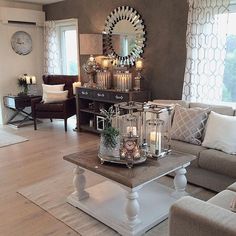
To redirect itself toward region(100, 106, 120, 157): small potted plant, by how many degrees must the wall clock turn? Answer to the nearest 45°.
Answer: approximately 45° to its right

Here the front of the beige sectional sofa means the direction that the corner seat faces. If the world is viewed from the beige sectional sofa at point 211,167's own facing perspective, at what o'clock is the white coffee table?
The white coffee table is roughly at 12 o'clock from the beige sectional sofa.

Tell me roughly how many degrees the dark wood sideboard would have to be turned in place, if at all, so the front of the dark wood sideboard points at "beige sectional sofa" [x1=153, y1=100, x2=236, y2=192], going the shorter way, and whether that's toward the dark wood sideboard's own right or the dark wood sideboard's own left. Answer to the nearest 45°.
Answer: approximately 90° to the dark wood sideboard's own left

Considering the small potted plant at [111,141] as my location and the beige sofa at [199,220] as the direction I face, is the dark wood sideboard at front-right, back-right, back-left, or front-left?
back-left

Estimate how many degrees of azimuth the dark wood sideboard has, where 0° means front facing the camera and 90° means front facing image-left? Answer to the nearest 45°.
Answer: approximately 45°
